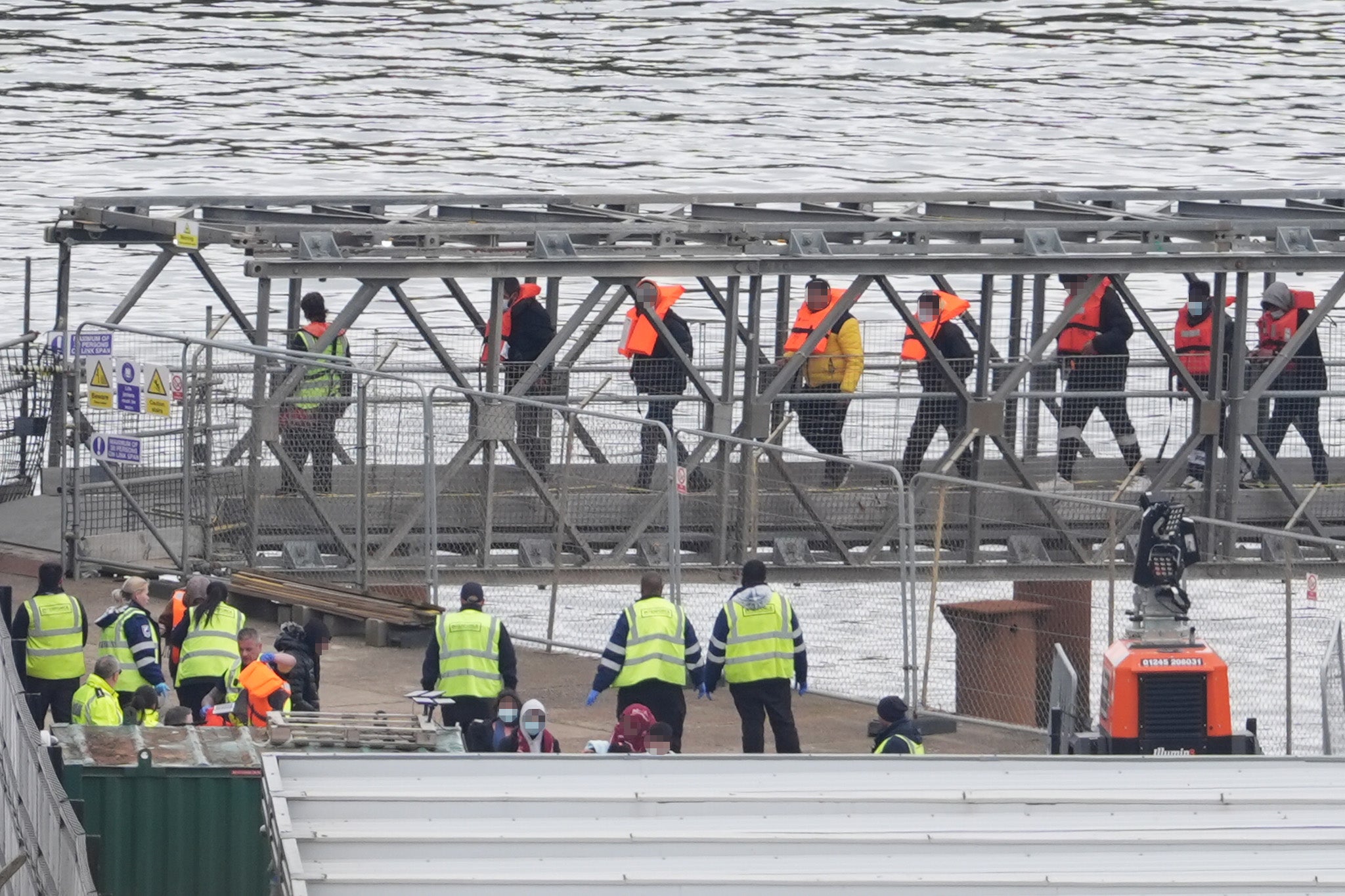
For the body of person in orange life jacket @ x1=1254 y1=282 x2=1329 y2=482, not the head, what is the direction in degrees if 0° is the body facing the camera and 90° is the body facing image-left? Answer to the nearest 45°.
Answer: approximately 45°

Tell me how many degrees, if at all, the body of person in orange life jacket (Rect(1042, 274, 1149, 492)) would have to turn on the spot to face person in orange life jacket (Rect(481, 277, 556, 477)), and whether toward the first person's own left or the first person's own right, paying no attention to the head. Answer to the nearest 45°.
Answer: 0° — they already face them

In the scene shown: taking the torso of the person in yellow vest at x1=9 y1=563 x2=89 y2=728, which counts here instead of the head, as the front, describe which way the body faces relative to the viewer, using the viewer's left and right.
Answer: facing away from the viewer

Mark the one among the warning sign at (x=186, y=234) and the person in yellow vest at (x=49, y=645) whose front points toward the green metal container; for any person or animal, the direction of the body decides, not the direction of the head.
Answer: the warning sign

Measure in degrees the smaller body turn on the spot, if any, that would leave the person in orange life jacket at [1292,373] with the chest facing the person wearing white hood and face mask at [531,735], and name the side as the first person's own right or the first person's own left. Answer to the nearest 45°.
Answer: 0° — they already face them

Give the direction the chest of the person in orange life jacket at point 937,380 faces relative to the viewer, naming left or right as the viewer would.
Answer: facing to the left of the viewer

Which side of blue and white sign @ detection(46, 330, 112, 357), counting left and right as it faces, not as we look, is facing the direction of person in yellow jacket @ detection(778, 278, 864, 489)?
left
